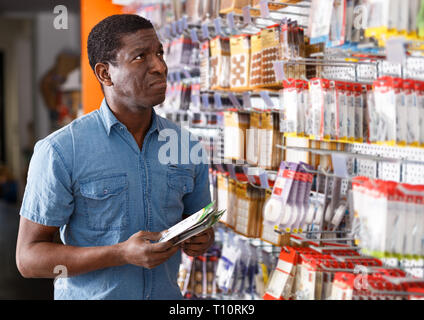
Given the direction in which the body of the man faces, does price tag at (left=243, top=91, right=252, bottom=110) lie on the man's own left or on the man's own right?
on the man's own left

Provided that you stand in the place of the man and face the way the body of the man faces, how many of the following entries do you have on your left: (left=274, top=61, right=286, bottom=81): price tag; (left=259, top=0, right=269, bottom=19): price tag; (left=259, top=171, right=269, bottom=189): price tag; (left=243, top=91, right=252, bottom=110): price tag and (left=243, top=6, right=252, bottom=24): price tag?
5

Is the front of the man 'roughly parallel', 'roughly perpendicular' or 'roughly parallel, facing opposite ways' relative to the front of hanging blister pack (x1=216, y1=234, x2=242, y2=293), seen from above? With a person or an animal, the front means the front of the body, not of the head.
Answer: roughly perpendicular

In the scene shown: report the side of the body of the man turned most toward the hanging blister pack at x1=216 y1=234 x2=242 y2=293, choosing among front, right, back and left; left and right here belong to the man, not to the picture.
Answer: left

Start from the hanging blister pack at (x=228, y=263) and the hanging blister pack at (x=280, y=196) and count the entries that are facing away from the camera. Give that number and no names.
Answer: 0

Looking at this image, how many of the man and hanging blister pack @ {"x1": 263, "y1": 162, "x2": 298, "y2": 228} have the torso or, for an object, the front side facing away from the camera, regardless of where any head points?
0

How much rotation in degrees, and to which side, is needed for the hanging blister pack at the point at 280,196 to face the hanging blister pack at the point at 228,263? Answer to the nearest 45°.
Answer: approximately 135° to its right

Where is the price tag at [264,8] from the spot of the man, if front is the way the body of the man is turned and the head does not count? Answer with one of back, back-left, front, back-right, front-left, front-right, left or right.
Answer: left

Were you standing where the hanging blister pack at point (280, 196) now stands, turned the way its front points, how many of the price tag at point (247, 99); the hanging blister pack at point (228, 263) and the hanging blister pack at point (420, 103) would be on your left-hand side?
1

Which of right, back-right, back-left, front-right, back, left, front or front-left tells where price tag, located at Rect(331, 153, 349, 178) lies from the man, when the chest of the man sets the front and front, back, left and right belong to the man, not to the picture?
front-left

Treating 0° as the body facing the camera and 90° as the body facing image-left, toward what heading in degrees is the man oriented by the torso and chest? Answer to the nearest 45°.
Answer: approximately 315°

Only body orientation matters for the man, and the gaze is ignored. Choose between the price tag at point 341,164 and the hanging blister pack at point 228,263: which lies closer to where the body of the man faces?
the price tag
